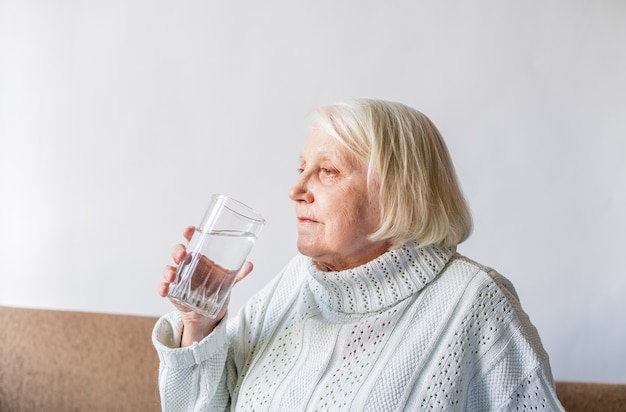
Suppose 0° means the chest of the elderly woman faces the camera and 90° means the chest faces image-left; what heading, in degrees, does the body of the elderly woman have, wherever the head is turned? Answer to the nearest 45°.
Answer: approximately 45°

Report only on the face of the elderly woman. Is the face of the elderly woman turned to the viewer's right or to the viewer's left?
to the viewer's left
